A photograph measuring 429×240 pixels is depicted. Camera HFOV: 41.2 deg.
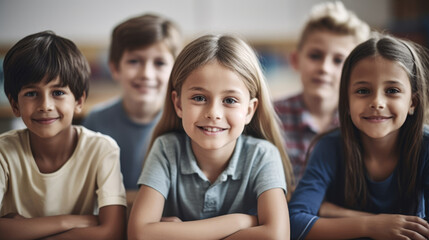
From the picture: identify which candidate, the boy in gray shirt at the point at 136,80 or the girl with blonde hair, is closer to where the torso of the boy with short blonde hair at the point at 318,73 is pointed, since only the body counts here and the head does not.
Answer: the girl with blonde hair

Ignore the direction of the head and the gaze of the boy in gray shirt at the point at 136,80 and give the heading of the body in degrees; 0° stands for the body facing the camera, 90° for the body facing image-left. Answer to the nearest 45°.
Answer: approximately 0°

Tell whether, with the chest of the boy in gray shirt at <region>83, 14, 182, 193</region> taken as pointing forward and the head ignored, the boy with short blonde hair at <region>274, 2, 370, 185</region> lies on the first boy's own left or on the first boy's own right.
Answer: on the first boy's own left

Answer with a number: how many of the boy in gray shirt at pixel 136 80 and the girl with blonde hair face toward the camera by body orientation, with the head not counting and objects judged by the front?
2

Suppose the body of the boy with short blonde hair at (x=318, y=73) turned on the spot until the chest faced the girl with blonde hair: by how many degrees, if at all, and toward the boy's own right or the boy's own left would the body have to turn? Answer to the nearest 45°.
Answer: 0° — they already face them

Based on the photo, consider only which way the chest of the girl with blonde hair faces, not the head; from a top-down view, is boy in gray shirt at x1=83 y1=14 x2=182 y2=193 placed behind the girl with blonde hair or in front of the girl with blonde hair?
behind

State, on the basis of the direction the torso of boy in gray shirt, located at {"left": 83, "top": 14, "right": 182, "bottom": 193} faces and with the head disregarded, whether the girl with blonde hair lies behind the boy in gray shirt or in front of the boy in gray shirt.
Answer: in front

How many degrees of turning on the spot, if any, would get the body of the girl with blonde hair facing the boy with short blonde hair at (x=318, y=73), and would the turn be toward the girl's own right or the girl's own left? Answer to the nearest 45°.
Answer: approximately 135° to the girl's own left
